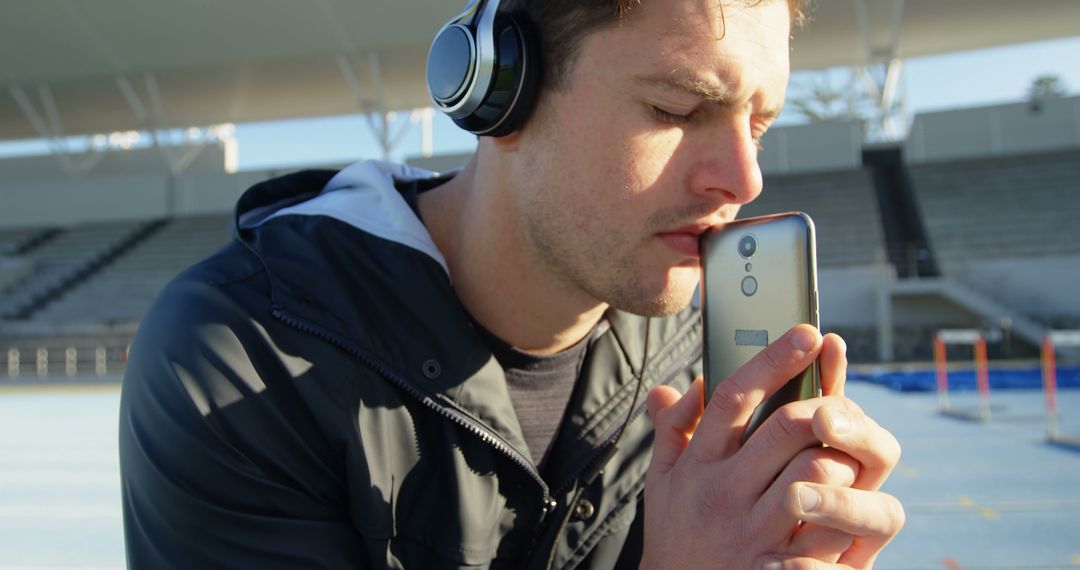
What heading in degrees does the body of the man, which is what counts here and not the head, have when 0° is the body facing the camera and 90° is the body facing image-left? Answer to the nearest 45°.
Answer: approximately 315°
